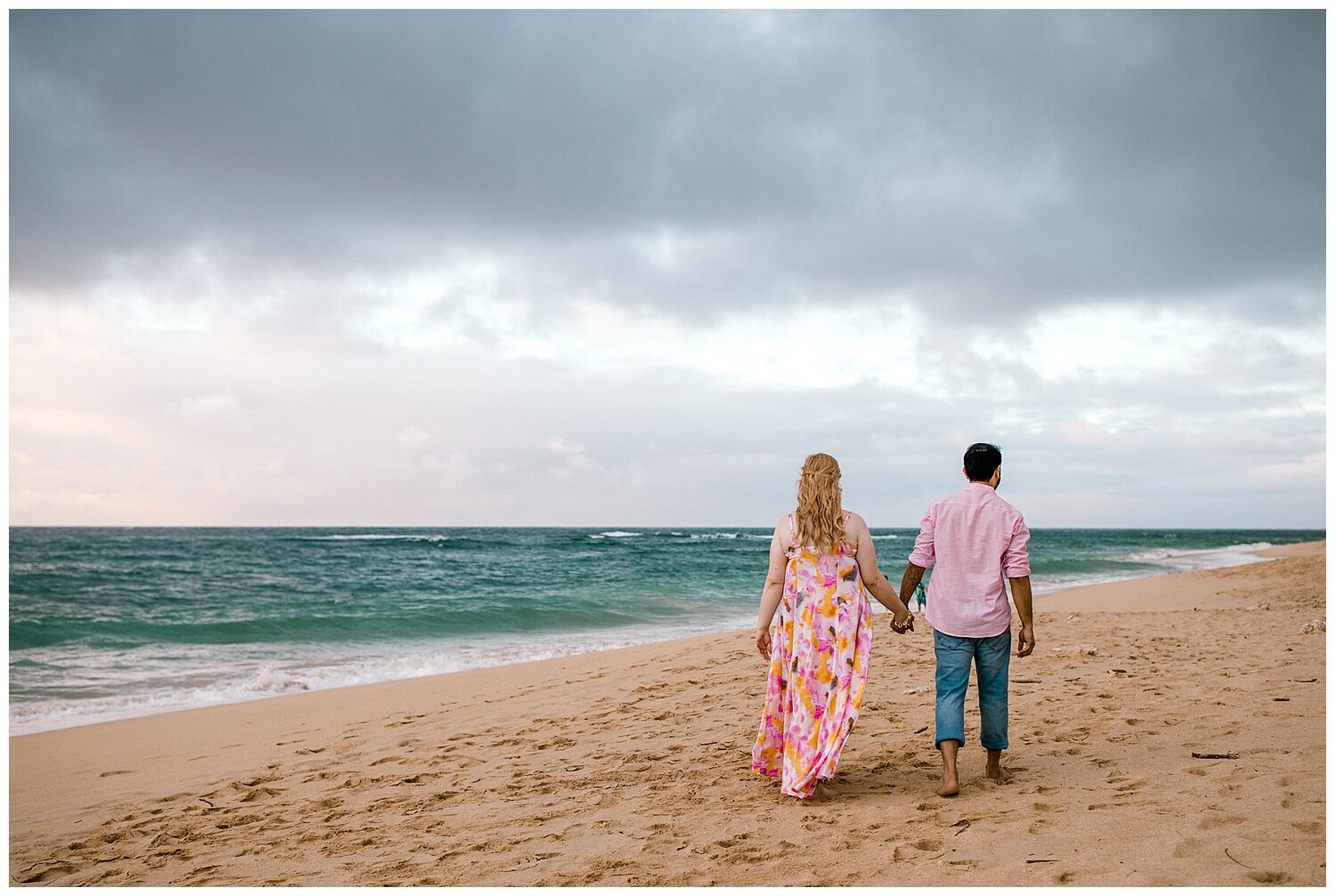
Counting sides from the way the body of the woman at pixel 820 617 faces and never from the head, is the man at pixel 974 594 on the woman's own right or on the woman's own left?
on the woman's own right

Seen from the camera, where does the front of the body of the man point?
away from the camera

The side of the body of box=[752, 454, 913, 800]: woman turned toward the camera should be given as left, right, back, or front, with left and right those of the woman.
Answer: back

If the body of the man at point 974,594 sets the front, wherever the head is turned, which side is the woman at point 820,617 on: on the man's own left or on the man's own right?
on the man's own left

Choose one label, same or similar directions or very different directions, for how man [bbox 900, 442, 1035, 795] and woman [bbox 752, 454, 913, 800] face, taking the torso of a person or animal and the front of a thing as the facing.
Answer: same or similar directions

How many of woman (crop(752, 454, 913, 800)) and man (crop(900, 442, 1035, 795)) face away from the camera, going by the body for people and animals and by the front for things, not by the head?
2

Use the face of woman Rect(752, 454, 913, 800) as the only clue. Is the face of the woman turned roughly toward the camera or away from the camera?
away from the camera
